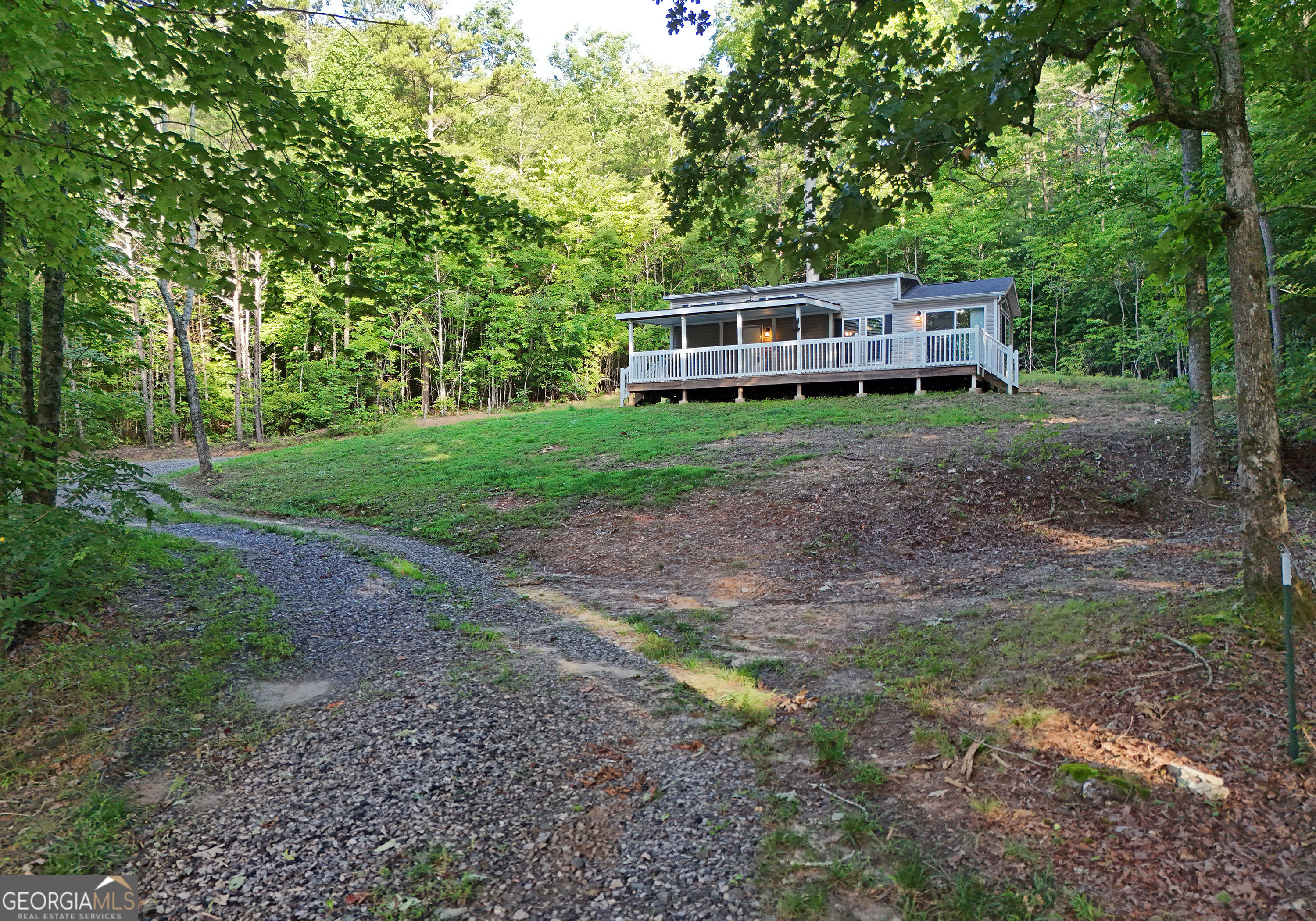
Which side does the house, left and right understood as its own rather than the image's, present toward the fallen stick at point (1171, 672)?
front

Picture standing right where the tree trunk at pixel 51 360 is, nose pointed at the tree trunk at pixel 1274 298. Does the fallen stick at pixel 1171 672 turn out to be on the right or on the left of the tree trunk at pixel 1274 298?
right

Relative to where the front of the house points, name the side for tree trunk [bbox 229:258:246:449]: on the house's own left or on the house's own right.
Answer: on the house's own right

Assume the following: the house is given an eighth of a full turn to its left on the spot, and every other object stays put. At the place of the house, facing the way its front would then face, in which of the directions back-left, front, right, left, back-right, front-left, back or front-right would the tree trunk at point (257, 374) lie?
back-right

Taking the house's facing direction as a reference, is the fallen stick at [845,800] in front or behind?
in front

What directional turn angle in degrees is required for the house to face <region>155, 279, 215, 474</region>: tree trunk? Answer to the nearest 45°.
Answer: approximately 45° to its right

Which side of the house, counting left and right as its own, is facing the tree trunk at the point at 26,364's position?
front

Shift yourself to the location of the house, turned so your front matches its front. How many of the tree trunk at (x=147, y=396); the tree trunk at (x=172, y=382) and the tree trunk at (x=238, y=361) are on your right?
3

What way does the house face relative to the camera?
toward the camera

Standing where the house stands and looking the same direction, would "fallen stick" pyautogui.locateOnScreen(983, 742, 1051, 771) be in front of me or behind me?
in front

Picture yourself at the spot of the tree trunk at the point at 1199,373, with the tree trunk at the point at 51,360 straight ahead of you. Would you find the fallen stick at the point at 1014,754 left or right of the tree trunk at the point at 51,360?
left

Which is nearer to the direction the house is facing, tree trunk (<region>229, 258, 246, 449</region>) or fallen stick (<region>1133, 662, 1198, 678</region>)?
the fallen stick

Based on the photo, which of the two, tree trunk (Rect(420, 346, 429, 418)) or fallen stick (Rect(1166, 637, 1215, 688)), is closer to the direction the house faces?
the fallen stick

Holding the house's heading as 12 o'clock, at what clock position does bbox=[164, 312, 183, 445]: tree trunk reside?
The tree trunk is roughly at 3 o'clock from the house.
